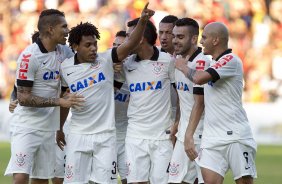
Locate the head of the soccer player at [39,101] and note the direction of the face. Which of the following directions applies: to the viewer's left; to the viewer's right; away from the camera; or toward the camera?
to the viewer's right

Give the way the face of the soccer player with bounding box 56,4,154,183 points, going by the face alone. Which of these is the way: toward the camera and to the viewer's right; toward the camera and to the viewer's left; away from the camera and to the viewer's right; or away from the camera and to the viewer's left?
toward the camera and to the viewer's right

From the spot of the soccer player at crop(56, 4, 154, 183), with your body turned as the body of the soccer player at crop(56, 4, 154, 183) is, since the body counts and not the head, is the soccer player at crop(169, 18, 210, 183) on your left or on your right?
on your left

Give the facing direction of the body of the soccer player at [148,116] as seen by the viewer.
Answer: toward the camera

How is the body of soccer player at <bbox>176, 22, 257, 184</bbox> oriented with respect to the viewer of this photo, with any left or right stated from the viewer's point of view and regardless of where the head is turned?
facing to the left of the viewer

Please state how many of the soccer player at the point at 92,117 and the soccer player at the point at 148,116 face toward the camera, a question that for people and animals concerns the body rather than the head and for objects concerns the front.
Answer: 2

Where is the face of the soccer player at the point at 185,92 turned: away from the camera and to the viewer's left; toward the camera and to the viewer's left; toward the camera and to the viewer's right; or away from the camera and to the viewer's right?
toward the camera and to the viewer's left

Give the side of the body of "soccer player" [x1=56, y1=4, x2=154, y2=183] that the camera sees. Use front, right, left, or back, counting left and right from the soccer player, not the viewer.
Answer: front
